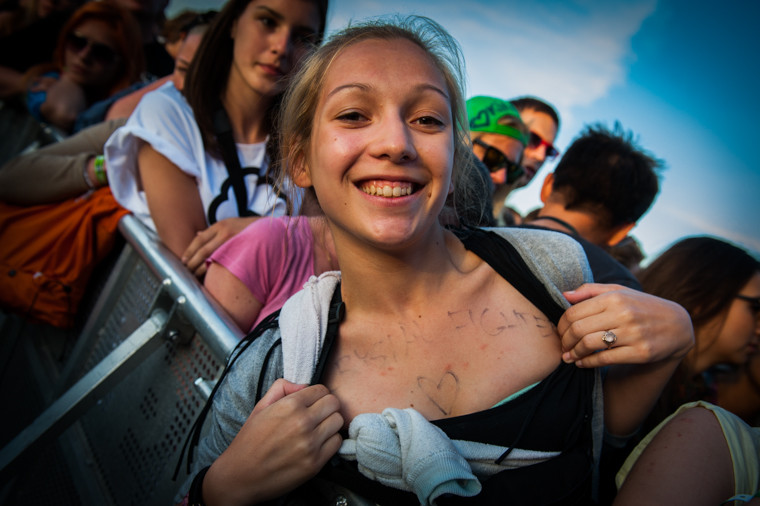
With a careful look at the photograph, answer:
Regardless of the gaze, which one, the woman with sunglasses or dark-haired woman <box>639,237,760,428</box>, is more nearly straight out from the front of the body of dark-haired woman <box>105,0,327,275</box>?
the dark-haired woman

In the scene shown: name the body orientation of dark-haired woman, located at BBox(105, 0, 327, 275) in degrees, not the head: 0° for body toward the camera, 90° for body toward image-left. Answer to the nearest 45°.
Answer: approximately 315°

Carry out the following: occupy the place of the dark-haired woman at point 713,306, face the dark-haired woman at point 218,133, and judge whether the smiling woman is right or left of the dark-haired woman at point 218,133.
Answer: left

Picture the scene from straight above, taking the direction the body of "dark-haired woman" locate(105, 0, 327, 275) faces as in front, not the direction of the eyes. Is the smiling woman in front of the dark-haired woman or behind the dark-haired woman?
in front

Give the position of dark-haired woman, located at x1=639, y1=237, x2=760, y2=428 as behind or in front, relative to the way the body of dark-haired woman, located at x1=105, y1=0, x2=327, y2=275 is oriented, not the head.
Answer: in front

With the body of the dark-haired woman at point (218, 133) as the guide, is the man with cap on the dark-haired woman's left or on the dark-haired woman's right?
on the dark-haired woman's left

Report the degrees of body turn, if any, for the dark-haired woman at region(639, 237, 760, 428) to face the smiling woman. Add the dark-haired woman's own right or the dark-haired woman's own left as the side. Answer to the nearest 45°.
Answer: approximately 90° to the dark-haired woman's own right

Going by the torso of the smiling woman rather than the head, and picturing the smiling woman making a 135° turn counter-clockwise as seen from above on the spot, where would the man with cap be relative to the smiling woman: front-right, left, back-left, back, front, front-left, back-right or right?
front-left
